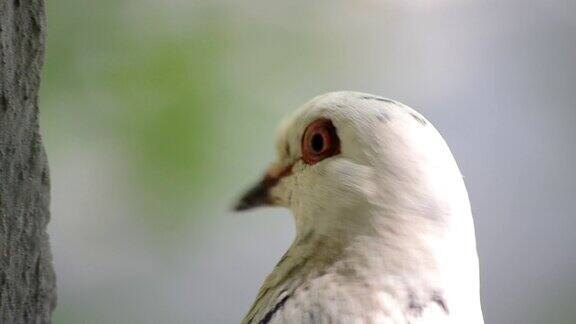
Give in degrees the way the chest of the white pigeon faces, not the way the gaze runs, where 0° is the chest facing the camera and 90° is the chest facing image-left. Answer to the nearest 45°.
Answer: approximately 90°
